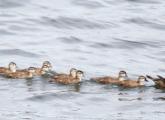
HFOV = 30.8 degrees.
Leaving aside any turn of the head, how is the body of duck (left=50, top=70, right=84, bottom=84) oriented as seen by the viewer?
to the viewer's right

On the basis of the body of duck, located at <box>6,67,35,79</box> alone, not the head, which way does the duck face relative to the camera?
to the viewer's right

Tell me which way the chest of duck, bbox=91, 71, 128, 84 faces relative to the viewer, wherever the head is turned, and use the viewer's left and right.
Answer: facing to the right of the viewer

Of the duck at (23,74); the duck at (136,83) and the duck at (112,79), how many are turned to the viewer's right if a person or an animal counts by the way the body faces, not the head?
3

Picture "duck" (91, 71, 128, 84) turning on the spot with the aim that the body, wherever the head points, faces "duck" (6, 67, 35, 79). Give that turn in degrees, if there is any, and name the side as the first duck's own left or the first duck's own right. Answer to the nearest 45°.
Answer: approximately 180°

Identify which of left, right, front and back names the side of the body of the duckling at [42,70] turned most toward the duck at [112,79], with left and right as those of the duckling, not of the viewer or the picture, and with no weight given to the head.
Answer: front

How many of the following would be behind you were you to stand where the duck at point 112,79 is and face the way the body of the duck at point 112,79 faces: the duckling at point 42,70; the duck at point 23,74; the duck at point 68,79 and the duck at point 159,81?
3

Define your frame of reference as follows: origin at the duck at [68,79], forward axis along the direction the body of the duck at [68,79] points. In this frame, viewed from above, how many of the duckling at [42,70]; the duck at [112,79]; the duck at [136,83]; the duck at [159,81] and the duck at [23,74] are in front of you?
3

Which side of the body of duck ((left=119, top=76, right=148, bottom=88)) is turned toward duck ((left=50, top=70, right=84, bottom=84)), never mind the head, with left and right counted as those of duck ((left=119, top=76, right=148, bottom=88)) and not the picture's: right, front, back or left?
back

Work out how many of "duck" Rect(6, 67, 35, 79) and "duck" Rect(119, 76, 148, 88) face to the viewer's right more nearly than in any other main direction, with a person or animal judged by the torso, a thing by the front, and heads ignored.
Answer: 2

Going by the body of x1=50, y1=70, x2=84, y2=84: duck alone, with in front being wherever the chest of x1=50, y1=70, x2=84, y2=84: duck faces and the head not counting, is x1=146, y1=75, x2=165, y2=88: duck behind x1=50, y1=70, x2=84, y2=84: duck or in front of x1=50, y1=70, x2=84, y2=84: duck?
in front

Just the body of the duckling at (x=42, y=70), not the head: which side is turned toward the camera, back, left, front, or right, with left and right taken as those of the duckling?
right

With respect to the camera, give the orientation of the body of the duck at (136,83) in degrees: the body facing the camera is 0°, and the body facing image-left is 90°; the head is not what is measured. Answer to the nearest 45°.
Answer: approximately 270°
